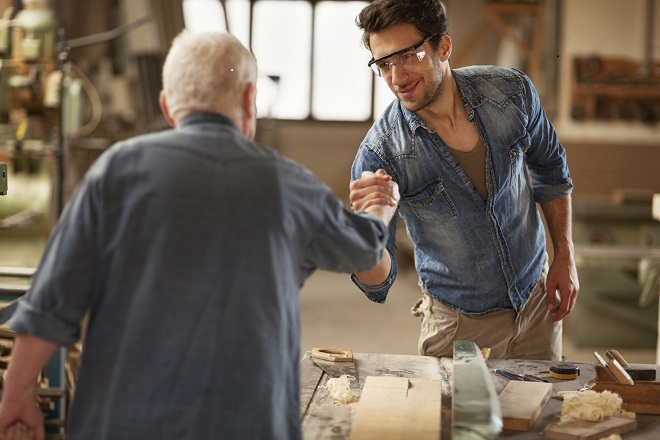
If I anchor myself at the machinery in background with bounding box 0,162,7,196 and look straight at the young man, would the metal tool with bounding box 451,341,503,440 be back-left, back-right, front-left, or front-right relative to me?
front-right

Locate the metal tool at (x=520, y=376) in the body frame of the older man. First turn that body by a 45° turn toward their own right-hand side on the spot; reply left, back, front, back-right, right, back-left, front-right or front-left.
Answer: front

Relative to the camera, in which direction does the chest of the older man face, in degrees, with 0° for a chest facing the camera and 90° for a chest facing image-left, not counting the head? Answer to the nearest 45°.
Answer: approximately 180°

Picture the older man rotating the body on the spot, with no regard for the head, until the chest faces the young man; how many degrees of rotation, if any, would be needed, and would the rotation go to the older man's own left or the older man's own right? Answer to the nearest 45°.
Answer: approximately 45° to the older man's own right

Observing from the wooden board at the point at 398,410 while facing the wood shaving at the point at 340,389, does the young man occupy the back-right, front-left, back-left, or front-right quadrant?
front-right

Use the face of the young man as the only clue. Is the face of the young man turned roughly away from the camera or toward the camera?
toward the camera

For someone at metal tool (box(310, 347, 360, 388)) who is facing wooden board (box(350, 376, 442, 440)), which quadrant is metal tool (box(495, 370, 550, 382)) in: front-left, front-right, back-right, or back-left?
front-left

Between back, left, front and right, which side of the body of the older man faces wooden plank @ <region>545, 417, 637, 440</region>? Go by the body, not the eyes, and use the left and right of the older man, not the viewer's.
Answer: right

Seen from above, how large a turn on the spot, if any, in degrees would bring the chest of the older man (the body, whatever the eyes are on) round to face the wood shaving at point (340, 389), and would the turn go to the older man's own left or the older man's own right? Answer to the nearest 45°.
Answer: approximately 45° to the older man's own right

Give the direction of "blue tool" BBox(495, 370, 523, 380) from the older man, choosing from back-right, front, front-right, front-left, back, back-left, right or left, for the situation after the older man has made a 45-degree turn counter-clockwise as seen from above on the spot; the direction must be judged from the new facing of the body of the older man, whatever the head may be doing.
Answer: right
